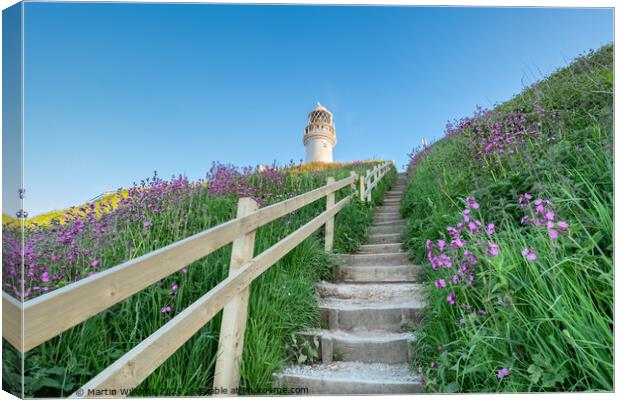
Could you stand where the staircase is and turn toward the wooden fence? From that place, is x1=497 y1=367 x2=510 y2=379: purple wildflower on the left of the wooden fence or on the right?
left

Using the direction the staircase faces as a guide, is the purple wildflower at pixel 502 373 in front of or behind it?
in front

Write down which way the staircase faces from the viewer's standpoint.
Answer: facing the viewer
